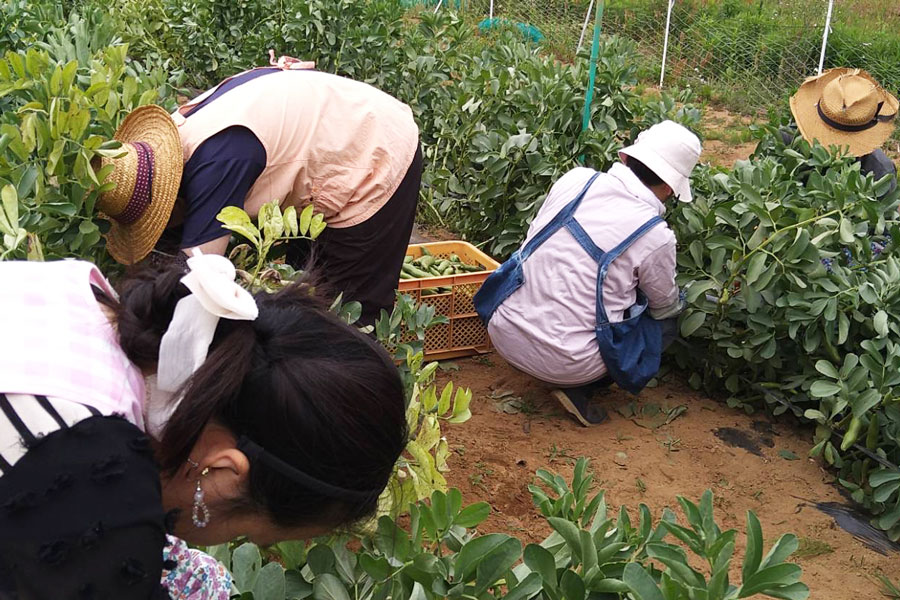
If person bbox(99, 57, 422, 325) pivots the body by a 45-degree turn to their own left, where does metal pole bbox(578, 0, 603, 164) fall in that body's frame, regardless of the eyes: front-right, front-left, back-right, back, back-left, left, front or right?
back

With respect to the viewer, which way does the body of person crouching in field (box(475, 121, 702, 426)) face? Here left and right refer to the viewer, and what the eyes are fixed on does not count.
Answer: facing away from the viewer and to the right of the viewer

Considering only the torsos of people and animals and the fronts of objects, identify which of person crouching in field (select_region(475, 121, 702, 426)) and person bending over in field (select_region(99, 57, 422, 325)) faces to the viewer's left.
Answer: person bending over in field (select_region(99, 57, 422, 325))

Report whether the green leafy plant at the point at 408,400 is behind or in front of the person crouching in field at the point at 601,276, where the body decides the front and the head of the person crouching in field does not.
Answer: behind

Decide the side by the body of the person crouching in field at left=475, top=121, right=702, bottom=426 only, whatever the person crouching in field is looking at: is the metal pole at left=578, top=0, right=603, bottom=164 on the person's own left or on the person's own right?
on the person's own left

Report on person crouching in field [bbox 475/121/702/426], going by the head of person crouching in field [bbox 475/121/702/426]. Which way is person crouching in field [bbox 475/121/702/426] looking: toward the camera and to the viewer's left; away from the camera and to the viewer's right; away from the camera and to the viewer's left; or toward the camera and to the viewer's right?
away from the camera and to the viewer's right

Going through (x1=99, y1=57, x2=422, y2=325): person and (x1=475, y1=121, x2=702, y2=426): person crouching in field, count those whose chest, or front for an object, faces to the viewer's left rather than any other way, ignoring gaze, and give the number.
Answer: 1

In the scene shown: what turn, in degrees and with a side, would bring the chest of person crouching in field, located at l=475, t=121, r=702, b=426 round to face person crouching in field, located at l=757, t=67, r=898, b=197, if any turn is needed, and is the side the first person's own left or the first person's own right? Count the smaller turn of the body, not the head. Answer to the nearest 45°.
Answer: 0° — they already face them

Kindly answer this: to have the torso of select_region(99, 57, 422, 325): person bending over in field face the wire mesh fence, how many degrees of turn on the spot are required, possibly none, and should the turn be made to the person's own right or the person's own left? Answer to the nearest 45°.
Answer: approximately 135° to the person's own right

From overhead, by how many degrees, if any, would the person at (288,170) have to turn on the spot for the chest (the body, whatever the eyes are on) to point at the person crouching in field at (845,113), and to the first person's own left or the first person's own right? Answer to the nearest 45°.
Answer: approximately 135° to the first person's own right

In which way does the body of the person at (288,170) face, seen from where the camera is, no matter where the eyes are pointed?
to the viewer's left
